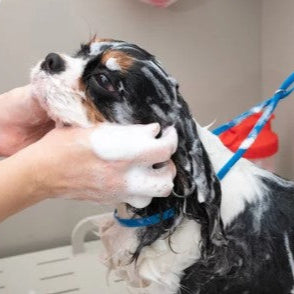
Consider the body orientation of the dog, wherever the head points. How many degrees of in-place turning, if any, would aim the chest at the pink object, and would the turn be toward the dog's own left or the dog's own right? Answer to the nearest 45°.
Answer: approximately 90° to the dog's own right

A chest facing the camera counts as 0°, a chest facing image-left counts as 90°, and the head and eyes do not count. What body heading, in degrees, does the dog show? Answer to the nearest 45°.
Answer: approximately 90°
